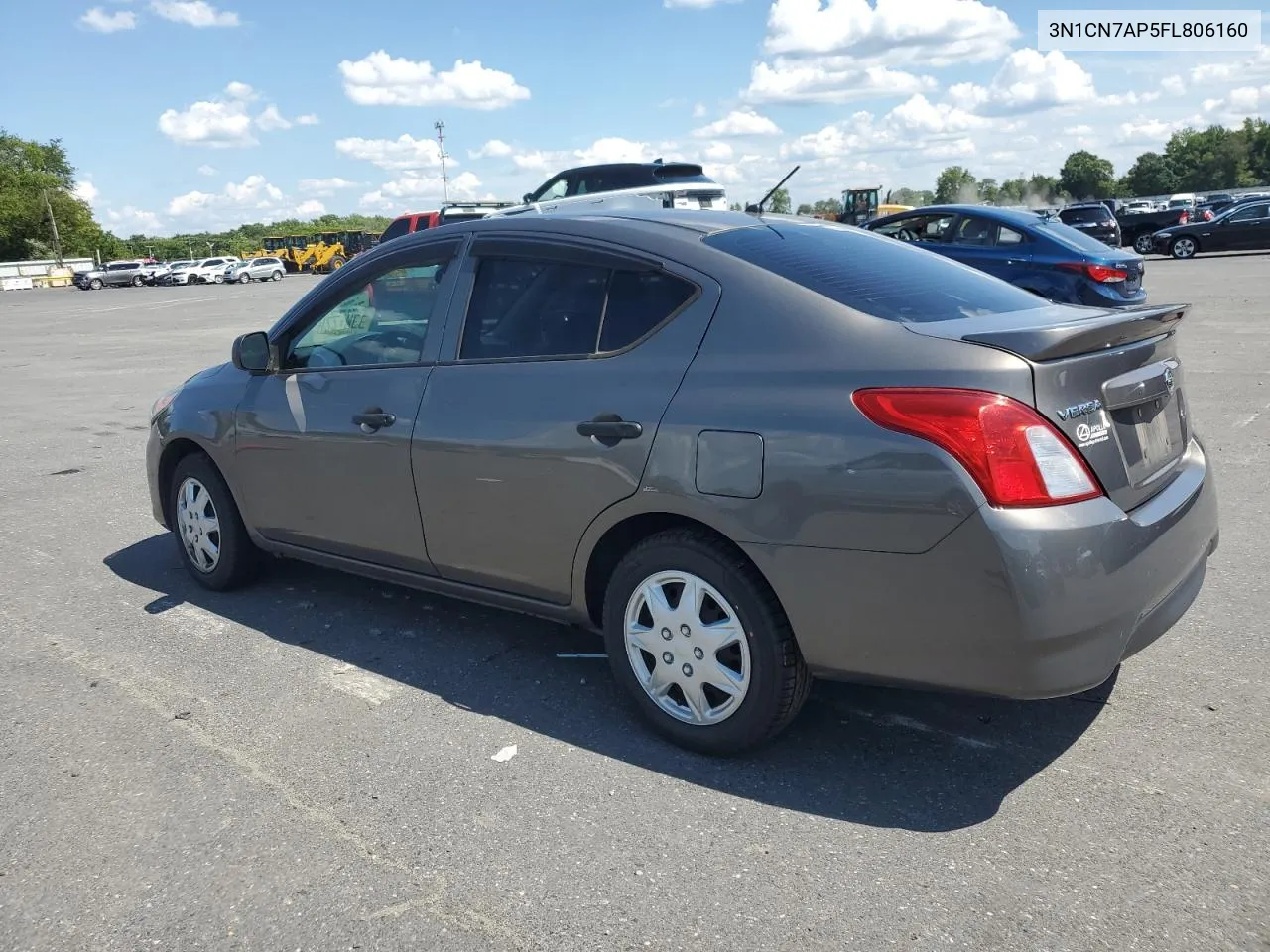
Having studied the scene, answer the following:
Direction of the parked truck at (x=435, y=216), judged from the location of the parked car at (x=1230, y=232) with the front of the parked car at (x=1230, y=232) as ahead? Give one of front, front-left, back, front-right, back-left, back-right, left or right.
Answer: front-left

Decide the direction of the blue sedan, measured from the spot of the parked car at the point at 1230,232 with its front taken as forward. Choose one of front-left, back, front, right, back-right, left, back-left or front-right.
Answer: left

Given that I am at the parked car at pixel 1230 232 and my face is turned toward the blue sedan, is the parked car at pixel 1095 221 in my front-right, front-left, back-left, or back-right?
back-right

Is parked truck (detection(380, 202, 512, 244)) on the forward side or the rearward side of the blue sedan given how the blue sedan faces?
on the forward side

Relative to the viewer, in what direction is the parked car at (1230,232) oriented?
to the viewer's left

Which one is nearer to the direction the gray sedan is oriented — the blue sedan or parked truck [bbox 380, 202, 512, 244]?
the parked truck

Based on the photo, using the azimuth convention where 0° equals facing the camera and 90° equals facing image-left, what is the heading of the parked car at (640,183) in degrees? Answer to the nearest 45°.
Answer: approximately 135°

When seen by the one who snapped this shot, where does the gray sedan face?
facing away from the viewer and to the left of the viewer

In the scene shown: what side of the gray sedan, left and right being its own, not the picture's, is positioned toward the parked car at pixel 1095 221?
right

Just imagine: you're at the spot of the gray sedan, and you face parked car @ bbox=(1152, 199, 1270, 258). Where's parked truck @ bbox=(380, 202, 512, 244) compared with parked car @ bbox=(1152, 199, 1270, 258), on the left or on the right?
left
